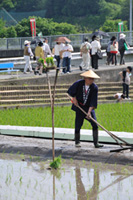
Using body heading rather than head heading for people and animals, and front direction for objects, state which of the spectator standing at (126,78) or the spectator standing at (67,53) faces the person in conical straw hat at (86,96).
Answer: the spectator standing at (67,53)

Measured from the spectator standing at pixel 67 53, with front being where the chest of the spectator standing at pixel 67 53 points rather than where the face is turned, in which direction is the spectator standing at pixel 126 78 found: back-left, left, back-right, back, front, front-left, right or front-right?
front-left

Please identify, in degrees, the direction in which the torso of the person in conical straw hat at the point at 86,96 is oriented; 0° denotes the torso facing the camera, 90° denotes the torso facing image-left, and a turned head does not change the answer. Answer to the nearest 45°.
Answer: approximately 315°

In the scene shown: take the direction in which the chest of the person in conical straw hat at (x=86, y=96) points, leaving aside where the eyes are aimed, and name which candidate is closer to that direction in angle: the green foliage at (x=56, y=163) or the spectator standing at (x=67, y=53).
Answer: the green foliage

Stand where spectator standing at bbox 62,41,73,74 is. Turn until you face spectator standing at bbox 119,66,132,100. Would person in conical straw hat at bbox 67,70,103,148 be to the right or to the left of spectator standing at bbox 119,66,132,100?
right

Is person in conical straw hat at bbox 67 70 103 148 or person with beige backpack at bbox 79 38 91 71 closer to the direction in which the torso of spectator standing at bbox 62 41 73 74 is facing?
the person in conical straw hat

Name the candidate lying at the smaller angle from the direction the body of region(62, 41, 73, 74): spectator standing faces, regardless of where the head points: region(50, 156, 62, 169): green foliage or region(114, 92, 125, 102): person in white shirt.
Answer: the green foliage
